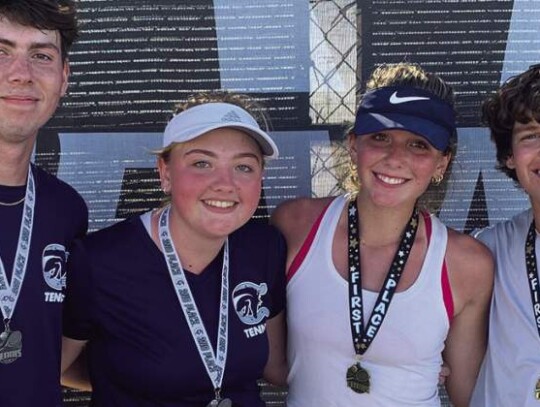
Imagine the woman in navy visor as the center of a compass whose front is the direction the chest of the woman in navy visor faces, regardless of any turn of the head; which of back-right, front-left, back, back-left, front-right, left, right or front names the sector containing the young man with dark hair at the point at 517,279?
left

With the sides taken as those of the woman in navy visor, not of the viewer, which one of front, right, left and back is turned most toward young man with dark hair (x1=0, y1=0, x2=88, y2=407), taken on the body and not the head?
right

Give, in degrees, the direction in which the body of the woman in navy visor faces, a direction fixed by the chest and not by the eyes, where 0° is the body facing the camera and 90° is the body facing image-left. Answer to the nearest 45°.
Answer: approximately 0°

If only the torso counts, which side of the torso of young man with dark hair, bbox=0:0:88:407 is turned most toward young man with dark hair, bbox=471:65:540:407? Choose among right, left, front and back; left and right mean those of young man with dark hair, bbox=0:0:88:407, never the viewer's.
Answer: left

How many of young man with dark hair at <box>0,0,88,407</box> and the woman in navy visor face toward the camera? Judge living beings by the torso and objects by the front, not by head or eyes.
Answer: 2

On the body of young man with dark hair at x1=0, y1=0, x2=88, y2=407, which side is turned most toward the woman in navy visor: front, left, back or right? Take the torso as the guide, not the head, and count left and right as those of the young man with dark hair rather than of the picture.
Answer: left
